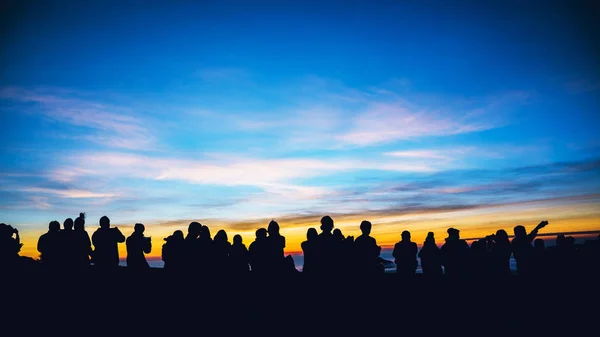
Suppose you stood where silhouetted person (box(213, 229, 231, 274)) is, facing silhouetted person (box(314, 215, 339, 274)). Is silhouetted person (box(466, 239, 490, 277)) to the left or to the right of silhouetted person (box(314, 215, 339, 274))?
left

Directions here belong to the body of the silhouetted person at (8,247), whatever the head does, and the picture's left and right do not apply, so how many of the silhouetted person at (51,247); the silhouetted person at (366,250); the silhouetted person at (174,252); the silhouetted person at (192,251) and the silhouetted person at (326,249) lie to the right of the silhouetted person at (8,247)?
5

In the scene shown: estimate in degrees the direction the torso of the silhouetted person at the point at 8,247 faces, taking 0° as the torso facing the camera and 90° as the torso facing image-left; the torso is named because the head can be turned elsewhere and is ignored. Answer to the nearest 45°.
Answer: approximately 225°

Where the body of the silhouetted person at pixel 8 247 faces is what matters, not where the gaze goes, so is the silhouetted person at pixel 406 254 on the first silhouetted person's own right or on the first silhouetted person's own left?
on the first silhouetted person's own right

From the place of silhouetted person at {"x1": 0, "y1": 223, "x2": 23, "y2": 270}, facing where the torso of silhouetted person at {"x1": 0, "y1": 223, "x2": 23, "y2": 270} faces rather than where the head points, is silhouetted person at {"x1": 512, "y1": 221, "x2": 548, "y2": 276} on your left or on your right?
on your right

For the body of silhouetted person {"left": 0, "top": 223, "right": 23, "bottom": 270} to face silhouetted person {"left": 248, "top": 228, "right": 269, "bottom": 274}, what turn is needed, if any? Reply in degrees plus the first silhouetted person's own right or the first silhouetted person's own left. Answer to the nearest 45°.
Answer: approximately 90° to the first silhouetted person's own right

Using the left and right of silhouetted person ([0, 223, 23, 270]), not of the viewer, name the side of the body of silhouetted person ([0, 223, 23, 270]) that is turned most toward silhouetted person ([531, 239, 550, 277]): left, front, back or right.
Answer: right

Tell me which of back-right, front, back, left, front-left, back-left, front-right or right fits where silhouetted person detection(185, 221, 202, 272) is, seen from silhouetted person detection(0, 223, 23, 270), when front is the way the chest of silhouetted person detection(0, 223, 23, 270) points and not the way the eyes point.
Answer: right

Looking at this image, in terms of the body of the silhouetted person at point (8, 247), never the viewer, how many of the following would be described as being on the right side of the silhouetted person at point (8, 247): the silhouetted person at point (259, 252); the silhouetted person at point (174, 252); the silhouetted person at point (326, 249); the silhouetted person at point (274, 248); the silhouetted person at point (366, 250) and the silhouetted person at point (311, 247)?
6

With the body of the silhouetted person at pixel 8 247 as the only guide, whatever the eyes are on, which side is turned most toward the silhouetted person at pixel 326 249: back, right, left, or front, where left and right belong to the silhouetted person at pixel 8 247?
right
